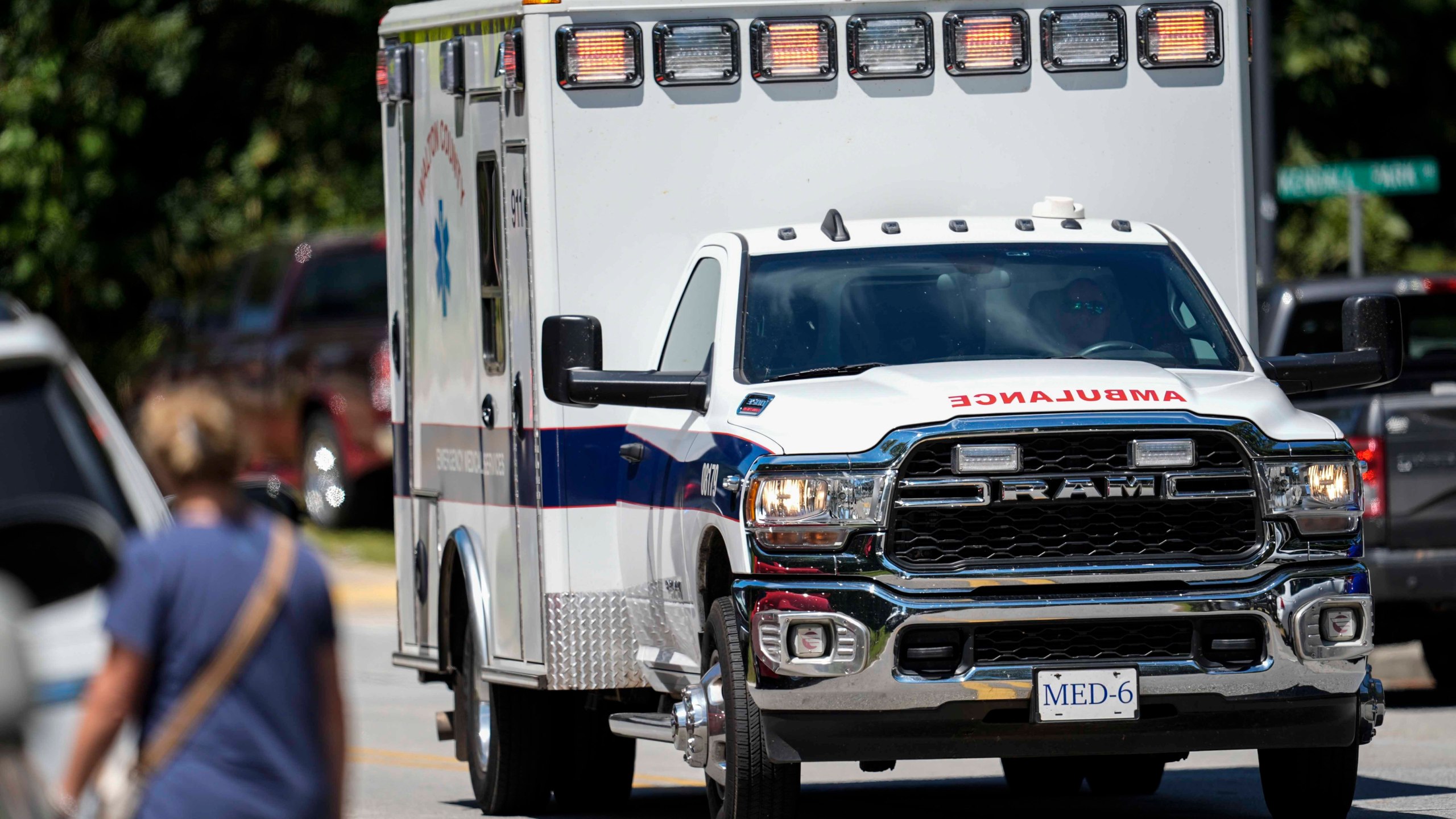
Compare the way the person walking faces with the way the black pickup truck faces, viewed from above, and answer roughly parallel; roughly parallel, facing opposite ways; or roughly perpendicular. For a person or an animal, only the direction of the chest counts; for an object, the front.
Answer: roughly parallel

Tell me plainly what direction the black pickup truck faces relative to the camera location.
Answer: facing away from the viewer and to the left of the viewer

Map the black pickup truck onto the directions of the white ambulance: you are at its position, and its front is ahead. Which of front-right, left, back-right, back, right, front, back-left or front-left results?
back-left

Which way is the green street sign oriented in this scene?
toward the camera

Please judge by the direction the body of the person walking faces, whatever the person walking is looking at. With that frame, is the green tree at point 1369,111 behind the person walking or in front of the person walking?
in front

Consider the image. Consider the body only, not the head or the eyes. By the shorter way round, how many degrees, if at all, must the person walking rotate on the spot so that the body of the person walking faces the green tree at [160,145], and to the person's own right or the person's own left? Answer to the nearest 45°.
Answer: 0° — they already face it

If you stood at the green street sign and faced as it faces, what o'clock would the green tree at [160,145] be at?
The green tree is roughly at 4 o'clock from the green street sign.

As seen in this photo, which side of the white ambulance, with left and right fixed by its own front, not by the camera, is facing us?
front

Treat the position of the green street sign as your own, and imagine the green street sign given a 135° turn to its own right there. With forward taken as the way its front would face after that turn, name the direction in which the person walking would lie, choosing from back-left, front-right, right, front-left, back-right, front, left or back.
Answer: back-left

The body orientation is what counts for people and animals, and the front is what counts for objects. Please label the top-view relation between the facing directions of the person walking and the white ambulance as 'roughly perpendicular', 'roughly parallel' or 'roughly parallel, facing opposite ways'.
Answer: roughly parallel, facing opposite ways

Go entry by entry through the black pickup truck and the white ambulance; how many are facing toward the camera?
1

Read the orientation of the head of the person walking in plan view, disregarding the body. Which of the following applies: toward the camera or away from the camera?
away from the camera

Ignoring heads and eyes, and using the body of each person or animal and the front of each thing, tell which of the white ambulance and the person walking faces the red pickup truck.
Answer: the person walking

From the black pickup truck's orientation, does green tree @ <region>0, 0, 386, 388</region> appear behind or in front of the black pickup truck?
in front

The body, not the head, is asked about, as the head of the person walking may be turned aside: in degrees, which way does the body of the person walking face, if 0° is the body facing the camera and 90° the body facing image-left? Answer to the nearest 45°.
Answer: approximately 180°

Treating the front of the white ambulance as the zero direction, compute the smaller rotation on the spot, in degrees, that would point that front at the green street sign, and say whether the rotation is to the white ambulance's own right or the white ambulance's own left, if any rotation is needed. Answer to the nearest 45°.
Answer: approximately 180°
